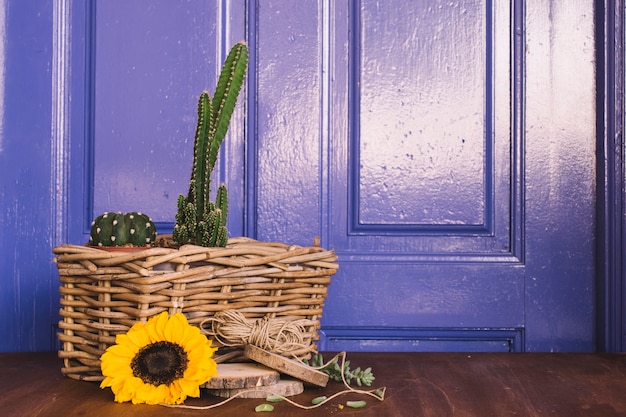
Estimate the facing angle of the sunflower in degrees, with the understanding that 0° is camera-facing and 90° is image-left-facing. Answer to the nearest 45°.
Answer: approximately 0°
